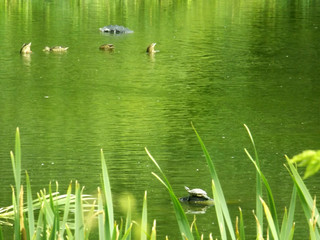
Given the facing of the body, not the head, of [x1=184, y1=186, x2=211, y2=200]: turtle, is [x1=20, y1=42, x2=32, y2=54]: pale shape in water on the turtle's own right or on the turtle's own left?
on the turtle's own right

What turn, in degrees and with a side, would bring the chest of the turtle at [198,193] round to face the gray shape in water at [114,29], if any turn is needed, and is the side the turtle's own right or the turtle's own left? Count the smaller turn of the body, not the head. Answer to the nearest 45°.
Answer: approximately 90° to the turtle's own right

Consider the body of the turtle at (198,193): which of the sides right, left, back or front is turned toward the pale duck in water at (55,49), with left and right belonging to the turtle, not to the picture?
right

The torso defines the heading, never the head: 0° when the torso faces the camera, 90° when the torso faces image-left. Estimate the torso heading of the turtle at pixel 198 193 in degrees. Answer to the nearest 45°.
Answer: approximately 90°

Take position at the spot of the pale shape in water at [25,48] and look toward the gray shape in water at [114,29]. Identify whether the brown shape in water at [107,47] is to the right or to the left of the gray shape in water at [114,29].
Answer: right
